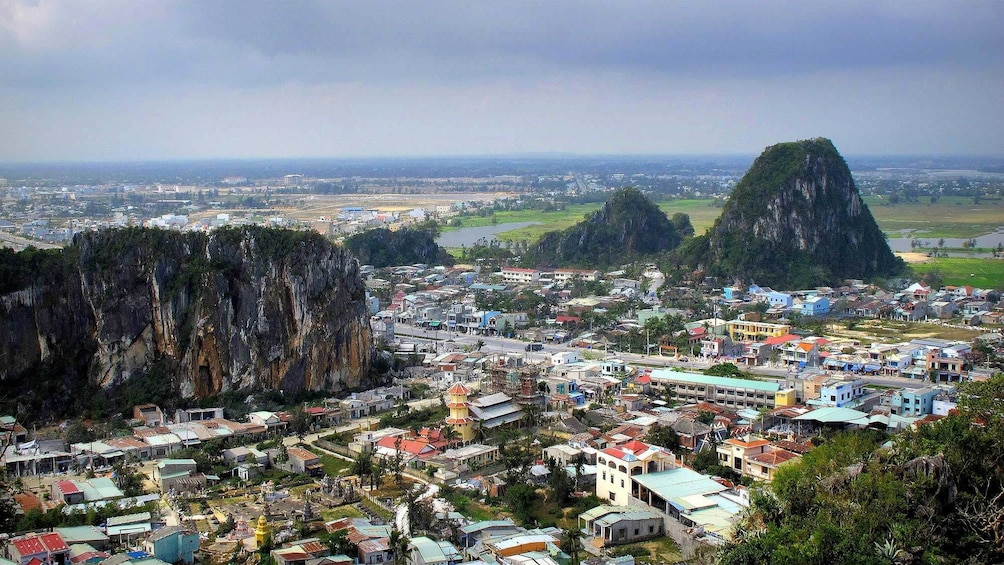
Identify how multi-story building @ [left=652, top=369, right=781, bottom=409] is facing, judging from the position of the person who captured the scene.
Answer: facing the viewer

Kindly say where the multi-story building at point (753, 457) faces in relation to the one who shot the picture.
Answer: facing the viewer and to the left of the viewer

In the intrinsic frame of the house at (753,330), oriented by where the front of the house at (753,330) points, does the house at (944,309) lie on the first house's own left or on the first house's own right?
on the first house's own left

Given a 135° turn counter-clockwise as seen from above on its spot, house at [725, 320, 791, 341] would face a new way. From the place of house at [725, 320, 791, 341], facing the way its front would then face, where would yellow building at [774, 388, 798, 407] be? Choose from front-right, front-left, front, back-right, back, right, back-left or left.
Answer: back-right

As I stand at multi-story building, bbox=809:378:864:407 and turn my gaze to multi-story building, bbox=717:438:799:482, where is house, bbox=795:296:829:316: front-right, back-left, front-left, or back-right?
back-right

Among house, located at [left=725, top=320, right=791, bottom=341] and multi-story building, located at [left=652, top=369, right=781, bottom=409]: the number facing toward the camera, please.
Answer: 2

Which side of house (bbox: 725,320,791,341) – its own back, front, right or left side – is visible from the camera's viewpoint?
front

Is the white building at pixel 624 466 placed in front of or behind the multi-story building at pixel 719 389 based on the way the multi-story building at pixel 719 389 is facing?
in front

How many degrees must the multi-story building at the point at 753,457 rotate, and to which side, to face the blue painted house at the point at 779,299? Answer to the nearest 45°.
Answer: approximately 135° to its right

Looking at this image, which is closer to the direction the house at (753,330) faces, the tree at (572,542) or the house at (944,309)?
the tree

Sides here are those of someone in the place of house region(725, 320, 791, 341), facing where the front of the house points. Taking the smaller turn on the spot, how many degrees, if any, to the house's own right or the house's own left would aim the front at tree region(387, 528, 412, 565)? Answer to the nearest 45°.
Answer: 0° — it already faces it
